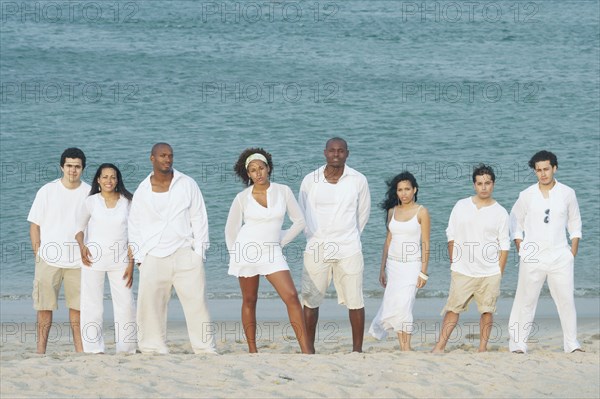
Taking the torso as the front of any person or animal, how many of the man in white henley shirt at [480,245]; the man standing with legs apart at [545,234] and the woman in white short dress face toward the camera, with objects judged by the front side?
3

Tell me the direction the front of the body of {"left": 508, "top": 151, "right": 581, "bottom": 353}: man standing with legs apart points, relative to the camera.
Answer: toward the camera

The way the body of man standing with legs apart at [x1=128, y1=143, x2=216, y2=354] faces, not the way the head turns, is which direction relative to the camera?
toward the camera

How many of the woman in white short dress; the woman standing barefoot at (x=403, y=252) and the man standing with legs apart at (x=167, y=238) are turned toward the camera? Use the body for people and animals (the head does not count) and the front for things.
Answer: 3

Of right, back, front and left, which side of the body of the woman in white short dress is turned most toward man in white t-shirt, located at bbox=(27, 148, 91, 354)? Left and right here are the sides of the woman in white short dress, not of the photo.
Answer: right

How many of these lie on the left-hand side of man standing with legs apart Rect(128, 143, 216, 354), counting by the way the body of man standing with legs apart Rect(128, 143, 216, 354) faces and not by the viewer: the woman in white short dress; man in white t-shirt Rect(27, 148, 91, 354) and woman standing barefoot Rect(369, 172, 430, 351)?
2

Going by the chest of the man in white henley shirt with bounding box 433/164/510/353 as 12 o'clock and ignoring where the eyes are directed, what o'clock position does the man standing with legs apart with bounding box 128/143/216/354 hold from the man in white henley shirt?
The man standing with legs apart is roughly at 2 o'clock from the man in white henley shirt.
